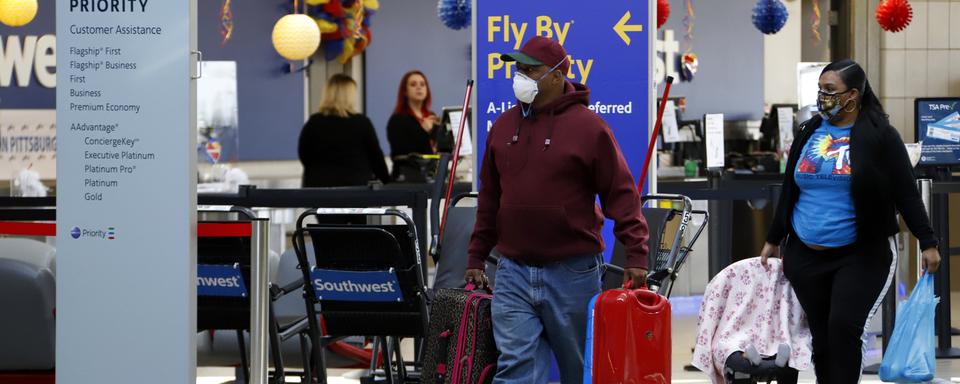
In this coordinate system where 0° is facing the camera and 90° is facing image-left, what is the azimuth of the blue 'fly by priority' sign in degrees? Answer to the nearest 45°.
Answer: approximately 0°

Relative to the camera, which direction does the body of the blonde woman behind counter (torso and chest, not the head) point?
away from the camera

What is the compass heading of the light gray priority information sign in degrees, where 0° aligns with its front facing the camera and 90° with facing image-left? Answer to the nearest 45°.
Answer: approximately 0°

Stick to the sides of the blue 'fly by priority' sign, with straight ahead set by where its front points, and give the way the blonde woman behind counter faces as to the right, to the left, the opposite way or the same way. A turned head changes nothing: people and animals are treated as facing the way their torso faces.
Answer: the opposite way

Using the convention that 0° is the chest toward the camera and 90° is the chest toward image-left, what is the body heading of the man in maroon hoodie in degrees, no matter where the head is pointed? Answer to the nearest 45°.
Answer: approximately 45°

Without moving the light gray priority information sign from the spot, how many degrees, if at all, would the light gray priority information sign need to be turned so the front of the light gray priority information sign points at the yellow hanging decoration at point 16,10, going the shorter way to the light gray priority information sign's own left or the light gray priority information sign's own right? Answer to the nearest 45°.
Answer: approximately 180°

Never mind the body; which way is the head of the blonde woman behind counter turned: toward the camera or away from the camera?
away from the camera

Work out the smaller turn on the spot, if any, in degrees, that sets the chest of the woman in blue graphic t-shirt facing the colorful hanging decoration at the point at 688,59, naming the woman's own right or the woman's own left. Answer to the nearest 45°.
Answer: approximately 135° to the woman's own right

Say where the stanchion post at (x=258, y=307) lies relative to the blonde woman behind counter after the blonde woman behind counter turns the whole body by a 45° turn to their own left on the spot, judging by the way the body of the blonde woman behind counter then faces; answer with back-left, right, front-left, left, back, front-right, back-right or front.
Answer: back-left
